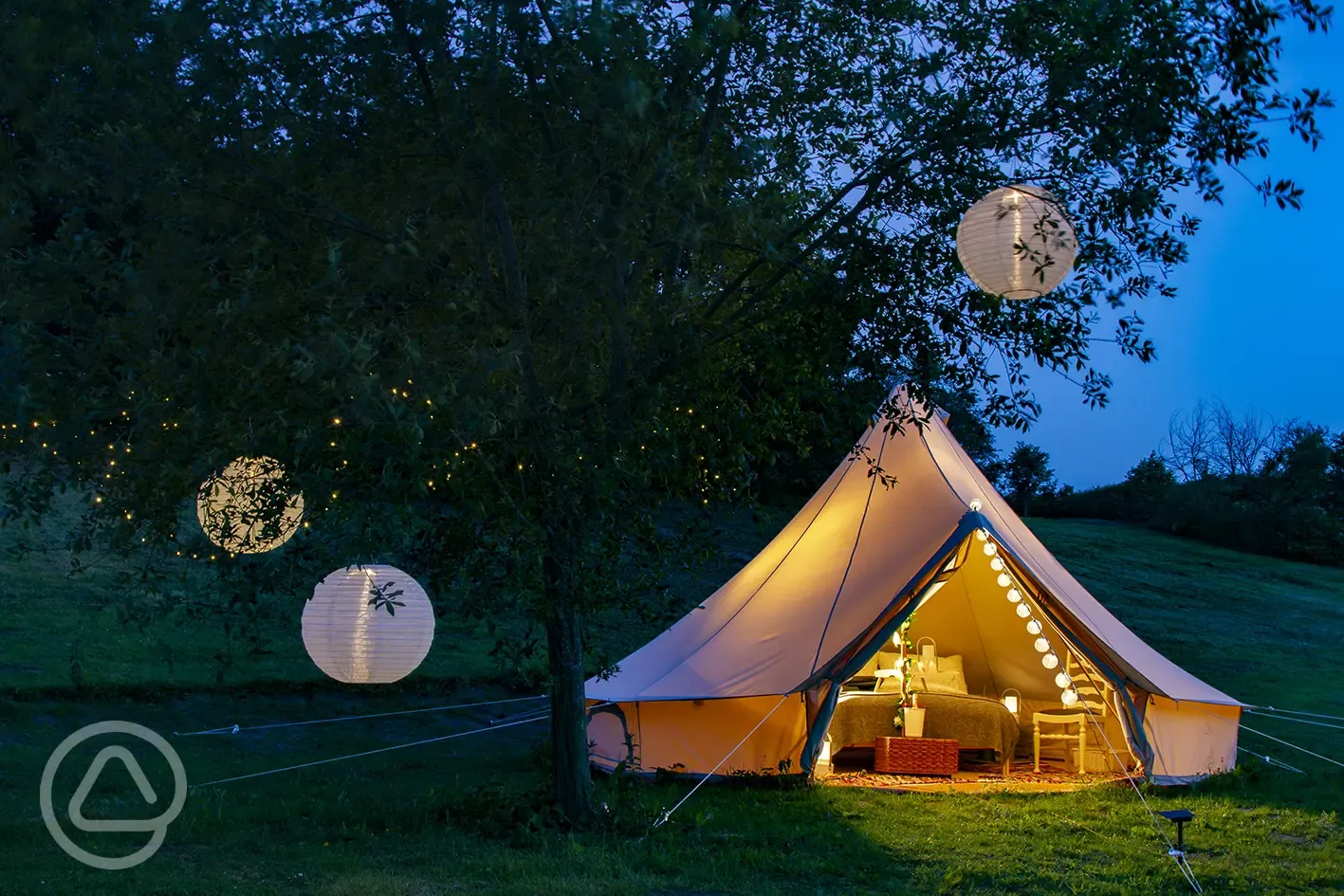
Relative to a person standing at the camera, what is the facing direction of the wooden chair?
facing the viewer and to the left of the viewer

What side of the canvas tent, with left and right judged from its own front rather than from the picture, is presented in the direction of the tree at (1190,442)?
back

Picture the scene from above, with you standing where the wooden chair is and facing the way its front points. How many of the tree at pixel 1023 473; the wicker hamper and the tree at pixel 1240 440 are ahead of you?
1

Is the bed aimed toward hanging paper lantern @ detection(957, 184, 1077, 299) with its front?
yes

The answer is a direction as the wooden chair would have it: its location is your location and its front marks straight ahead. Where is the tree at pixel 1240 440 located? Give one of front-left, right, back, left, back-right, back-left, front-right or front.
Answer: back-right

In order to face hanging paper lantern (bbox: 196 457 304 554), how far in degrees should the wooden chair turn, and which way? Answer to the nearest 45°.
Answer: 0° — it already faces it

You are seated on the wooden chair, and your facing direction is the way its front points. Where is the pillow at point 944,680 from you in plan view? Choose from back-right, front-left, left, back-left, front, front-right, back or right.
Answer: right

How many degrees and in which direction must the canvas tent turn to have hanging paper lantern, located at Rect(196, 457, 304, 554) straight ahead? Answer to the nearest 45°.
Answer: approximately 45° to its right

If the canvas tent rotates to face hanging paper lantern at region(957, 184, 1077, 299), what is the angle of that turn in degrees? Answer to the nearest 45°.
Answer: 0° — it already faces it

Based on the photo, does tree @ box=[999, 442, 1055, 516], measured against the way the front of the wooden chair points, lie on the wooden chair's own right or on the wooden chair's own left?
on the wooden chair's own right

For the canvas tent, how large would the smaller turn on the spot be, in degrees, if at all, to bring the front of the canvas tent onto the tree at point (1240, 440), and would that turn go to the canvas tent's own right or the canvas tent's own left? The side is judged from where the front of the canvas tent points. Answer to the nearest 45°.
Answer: approximately 180°

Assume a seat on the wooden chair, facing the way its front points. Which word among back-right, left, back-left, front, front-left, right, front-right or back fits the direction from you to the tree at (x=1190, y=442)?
back-right

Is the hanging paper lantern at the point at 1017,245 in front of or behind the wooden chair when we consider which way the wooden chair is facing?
in front

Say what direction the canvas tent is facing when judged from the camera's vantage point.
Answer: facing the viewer

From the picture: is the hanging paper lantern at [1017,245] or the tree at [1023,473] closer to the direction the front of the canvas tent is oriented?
the hanging paper lantern

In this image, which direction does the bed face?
toward the camera
